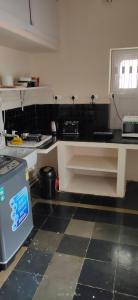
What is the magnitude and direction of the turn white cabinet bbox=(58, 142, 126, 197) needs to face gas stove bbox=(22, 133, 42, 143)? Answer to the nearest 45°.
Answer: approximately 45° to its right

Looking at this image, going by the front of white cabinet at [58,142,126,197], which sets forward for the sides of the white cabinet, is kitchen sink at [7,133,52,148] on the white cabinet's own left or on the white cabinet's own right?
on the white cabinet's own right

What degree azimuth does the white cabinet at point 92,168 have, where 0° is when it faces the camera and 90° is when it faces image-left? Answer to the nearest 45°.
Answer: approximately 0°
